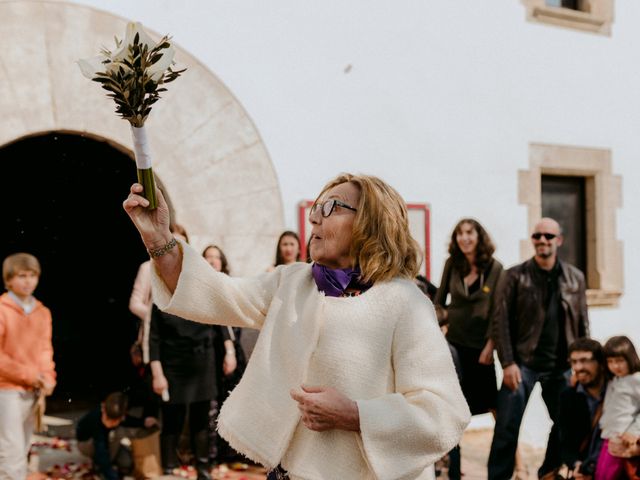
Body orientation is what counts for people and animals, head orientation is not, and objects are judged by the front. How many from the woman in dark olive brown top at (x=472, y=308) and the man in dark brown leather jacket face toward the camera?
2

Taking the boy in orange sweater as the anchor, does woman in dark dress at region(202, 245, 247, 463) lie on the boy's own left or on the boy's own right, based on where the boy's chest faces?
on the boy's own left

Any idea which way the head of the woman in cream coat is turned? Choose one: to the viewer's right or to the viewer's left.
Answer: to the viewer's left

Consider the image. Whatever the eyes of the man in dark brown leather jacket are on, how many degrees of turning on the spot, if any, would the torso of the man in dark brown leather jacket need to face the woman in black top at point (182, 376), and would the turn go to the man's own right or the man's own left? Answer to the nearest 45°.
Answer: approximately 90° to the man's own right

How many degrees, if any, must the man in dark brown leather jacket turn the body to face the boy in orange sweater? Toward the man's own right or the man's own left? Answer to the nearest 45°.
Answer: approximately 90° to the man's own right

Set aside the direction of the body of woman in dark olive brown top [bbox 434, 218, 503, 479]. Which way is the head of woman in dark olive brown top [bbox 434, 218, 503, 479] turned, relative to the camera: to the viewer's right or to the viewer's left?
to the viewer's left

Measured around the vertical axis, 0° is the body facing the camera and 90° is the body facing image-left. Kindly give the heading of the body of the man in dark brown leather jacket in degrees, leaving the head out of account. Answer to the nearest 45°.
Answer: approximately 0°

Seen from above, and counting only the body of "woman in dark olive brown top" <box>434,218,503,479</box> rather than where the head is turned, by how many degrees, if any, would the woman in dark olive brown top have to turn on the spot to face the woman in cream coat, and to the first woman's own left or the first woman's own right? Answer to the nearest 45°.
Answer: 0° — they already face them

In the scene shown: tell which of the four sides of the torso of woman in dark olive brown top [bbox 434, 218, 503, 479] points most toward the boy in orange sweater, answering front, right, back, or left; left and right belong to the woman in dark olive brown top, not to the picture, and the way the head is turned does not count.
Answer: right
